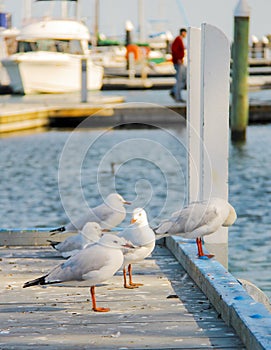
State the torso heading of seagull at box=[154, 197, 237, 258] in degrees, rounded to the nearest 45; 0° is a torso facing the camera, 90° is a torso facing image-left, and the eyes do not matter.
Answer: approximately 270°

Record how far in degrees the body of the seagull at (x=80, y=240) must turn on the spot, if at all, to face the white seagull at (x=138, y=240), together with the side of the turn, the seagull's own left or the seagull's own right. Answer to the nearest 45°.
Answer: approximately 45° to the seagull's own right

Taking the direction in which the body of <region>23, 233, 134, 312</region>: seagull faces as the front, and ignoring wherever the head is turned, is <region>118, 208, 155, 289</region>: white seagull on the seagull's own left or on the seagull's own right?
on the seagull's own left

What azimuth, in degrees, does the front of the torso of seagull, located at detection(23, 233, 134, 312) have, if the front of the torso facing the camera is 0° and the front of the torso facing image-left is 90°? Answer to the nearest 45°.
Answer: approximately 270°

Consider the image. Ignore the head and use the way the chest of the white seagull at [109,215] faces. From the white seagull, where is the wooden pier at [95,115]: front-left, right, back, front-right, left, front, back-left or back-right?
left

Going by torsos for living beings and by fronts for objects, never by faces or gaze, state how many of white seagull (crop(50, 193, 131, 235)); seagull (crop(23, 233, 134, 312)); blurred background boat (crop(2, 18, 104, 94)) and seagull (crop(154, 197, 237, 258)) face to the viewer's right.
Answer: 3

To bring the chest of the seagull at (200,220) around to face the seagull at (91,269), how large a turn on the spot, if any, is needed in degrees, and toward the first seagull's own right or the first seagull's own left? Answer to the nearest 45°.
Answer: approximately 135° to the first seagull's own right

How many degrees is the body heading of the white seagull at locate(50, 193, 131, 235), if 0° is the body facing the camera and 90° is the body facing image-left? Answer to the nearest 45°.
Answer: approximately 270°

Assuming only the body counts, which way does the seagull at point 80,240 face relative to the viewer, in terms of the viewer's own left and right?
facing to the right of the viewer

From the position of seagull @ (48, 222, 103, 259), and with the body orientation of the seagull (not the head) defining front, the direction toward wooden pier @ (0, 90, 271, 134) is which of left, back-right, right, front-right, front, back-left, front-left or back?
left

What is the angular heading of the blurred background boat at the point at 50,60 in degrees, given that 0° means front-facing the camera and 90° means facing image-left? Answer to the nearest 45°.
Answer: approximately 45°
